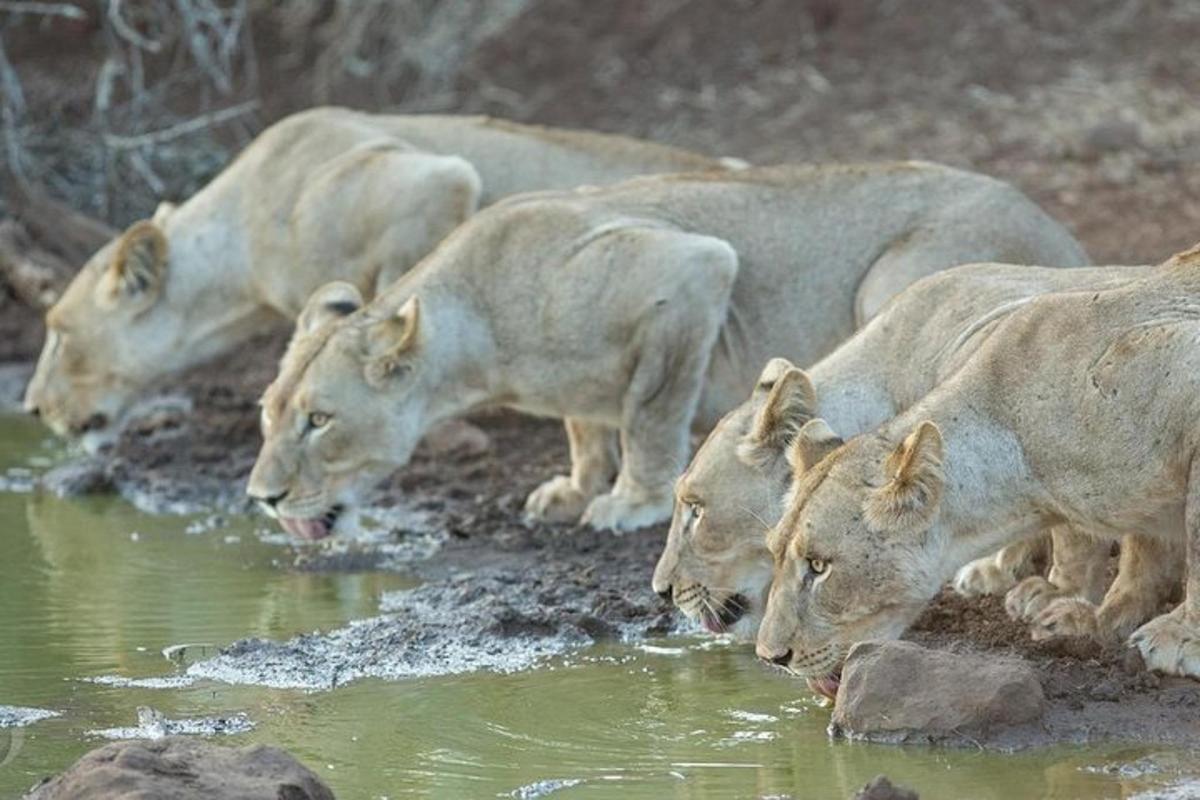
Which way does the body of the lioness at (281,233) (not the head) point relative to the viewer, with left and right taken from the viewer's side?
facing to the left of the viewer

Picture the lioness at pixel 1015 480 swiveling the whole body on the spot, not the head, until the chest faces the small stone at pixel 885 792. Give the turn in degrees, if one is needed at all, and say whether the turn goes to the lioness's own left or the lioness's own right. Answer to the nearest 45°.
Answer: approximately 90° to the lioness's own left

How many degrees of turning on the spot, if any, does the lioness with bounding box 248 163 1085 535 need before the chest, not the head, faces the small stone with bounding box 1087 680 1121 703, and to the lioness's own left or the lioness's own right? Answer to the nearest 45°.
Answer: approximately 135° to the lioness's own left

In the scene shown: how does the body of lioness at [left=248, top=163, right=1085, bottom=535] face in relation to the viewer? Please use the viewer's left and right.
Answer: facing to the left of the viewer

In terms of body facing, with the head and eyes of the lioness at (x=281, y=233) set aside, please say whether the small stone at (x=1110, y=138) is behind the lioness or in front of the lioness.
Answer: behind

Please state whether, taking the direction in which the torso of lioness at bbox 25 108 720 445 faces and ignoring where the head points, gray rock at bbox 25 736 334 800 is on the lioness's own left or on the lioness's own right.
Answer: on the lioness's own left

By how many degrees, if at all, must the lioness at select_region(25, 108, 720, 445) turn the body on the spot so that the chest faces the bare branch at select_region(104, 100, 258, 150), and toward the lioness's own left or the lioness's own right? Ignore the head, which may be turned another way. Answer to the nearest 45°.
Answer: approximately 90° to the lioness's own right

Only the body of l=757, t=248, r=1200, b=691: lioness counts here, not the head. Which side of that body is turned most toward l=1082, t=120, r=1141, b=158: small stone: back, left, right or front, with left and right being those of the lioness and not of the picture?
right

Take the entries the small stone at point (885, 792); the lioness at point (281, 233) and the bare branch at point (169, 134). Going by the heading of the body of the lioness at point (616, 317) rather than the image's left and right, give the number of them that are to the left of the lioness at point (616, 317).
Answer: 1

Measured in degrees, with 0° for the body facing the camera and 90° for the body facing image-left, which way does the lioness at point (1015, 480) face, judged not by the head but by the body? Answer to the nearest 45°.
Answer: approximately 90°
